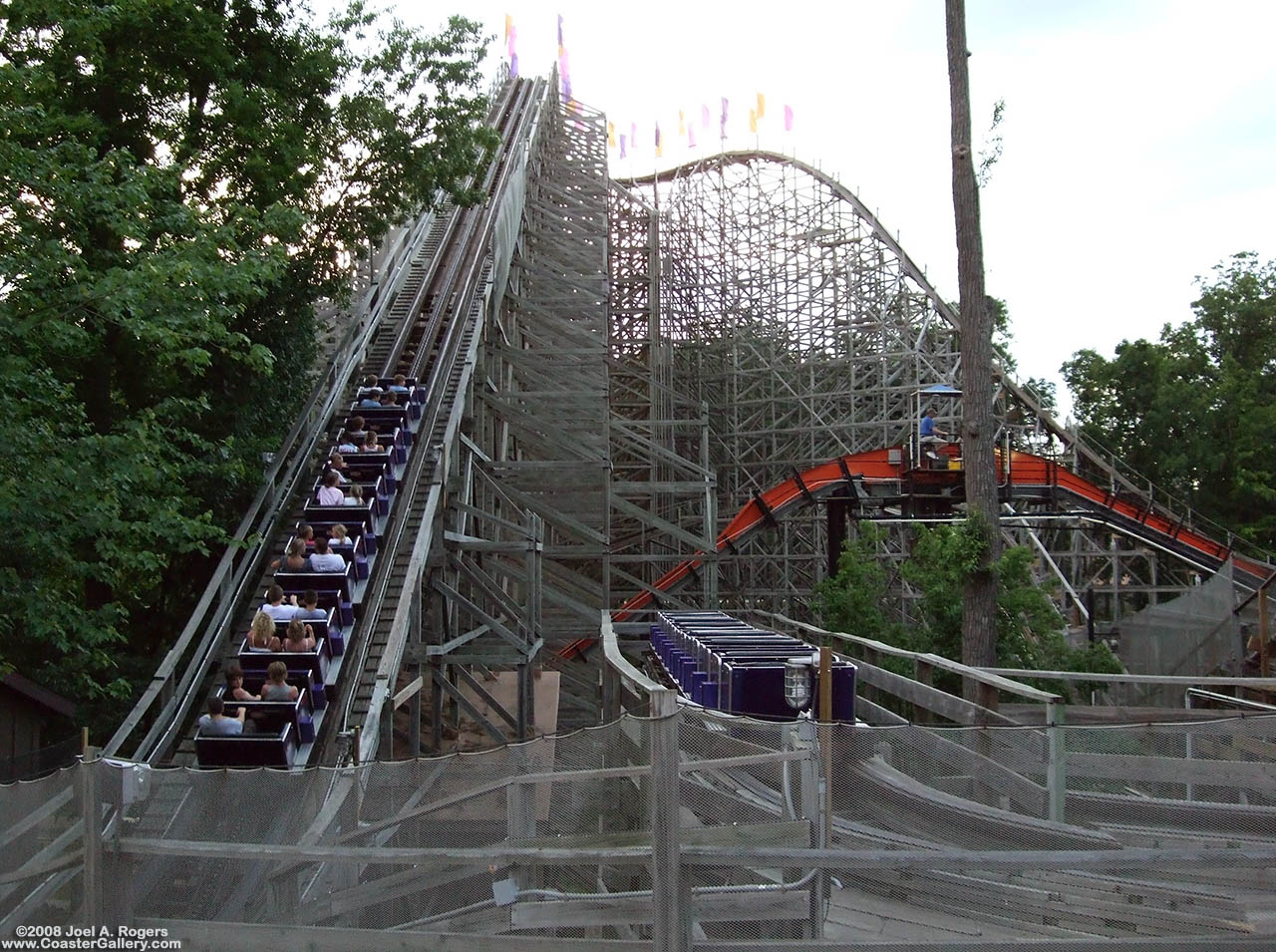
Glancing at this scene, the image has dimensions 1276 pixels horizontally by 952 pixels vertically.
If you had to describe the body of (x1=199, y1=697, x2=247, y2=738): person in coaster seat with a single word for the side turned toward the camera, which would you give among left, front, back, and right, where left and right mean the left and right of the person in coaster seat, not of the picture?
back

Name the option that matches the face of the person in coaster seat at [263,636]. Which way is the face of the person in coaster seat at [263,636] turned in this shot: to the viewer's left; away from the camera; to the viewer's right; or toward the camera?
away from the camera

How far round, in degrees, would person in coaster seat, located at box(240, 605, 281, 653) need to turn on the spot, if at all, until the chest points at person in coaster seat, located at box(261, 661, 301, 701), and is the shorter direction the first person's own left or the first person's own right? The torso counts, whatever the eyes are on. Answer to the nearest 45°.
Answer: approximately 180°

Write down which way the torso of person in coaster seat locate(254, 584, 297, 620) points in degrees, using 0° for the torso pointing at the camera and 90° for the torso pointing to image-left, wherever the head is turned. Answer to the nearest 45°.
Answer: approximately 180°

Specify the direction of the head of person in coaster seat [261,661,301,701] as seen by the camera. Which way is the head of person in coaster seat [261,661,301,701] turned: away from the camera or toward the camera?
away from the camera

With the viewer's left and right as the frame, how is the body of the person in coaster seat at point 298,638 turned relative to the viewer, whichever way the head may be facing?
facing away from the viewer

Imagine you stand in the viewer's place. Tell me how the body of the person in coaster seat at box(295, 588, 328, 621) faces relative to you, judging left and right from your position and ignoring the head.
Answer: facing away from the viewer

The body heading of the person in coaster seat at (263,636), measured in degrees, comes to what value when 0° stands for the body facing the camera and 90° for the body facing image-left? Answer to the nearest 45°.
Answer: approximately 180°

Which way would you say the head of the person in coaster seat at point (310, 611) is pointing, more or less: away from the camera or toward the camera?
away from the camera

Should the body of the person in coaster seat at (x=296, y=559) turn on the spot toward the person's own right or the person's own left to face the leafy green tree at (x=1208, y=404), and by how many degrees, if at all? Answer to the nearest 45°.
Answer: approximately 45° to the person's own right

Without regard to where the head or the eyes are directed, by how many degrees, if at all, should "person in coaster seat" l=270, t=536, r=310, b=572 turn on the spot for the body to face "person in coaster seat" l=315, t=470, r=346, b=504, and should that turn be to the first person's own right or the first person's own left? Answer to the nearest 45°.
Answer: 0° — they already face them

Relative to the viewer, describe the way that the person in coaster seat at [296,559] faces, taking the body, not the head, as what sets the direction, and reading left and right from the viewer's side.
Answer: facing away from the viewer

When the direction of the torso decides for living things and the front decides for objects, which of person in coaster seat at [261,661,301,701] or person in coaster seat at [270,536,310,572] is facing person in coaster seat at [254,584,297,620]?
person in coaster seat at [261,661,301,701]

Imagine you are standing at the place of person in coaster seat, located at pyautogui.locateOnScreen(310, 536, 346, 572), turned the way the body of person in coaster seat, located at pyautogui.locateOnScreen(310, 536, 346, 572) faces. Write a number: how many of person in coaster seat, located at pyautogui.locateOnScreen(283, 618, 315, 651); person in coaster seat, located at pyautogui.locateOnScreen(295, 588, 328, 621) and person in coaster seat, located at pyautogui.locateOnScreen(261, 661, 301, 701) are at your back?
3
